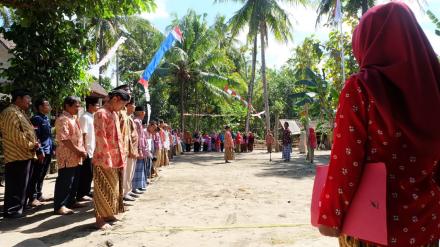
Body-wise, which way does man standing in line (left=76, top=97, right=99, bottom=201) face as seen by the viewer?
to the viewer's right

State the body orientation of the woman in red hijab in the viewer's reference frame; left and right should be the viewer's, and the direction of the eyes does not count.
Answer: facing away from the viewer and to the left of the viewer

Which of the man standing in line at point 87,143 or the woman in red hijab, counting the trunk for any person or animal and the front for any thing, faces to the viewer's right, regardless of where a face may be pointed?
the man standing in line

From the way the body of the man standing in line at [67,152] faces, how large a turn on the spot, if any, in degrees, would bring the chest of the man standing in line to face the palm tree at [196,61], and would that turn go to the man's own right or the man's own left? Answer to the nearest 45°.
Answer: approximately 45° to the man's own left

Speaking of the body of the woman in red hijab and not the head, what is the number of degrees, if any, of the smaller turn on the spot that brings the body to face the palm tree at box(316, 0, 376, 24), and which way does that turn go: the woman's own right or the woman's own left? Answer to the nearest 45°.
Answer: approximately 45° to the woman's own right

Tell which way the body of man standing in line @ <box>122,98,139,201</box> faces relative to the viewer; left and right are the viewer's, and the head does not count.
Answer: facing to the right of the viewer

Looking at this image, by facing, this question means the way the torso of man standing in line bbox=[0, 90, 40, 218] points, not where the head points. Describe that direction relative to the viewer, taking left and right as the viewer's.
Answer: facing to the right of the viewer

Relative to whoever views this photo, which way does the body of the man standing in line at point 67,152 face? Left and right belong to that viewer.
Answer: facing to the right of the viewer

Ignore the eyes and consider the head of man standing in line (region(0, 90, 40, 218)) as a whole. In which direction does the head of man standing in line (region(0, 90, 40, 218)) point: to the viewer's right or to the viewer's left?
to the viewer's right
